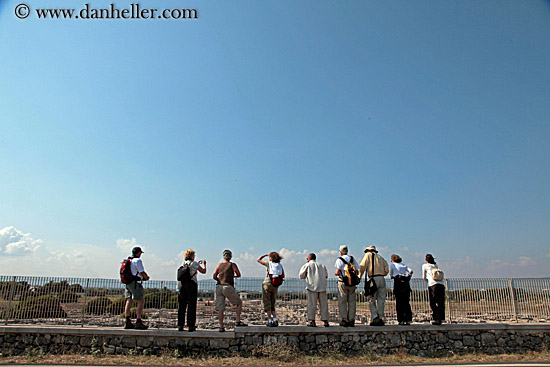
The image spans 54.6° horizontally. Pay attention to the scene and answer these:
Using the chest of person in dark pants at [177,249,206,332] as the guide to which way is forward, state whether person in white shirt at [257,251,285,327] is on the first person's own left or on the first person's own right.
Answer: on the first person's own right

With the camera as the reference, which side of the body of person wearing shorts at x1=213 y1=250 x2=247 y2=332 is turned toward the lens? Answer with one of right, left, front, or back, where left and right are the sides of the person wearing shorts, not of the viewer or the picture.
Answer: back

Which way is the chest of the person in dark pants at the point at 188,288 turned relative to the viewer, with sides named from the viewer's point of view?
facing away from the viewer and to the right of the viewer

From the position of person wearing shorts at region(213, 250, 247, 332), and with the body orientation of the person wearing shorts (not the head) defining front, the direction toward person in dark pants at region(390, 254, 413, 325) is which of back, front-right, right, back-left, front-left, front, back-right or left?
right

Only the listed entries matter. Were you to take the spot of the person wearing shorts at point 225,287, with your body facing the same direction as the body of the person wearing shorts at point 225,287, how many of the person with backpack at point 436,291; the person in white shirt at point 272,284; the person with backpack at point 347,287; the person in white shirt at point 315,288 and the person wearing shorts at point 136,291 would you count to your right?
4

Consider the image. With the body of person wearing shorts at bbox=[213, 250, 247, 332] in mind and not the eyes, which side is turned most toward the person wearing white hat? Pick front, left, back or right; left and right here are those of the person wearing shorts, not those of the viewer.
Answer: right

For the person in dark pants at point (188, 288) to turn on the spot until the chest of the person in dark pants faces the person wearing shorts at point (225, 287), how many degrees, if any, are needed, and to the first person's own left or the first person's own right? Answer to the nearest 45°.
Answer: approximately 45° to the first person's own right
